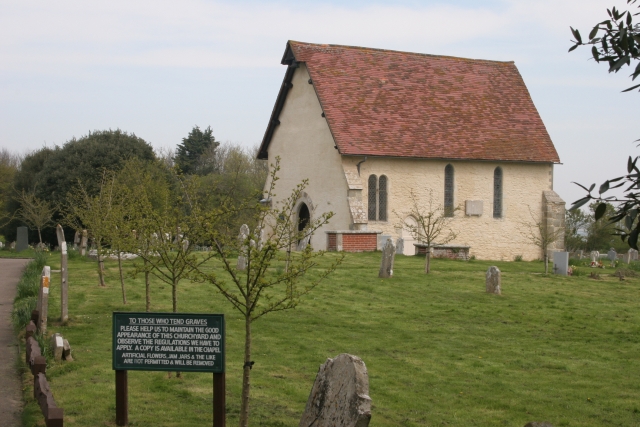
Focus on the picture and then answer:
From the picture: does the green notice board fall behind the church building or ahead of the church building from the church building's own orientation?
ahead

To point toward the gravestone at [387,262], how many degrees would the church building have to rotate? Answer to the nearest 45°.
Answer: approximately 45° to its left

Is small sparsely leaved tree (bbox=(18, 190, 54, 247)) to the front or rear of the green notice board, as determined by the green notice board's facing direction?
to the rear

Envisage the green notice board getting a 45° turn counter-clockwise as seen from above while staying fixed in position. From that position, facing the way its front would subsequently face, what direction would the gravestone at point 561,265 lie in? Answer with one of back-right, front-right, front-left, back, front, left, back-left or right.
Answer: left

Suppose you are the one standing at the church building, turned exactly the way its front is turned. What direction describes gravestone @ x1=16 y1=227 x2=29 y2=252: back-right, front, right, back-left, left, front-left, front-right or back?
front-right

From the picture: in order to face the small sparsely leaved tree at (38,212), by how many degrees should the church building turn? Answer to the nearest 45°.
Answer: approximately 45° to its right

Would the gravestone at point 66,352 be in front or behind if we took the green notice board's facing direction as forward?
behind

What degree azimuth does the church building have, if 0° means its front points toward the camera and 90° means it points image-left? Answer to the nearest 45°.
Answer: approximately 45°

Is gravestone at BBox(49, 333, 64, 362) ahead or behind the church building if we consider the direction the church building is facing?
ahead

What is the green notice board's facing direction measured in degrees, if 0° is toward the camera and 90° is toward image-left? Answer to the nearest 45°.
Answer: approximately 0°

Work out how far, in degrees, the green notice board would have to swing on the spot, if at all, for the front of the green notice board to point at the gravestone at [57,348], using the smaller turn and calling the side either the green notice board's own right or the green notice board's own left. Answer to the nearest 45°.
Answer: approximately 135° to the green notice board's own right

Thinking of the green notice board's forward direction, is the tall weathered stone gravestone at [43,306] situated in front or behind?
behind
